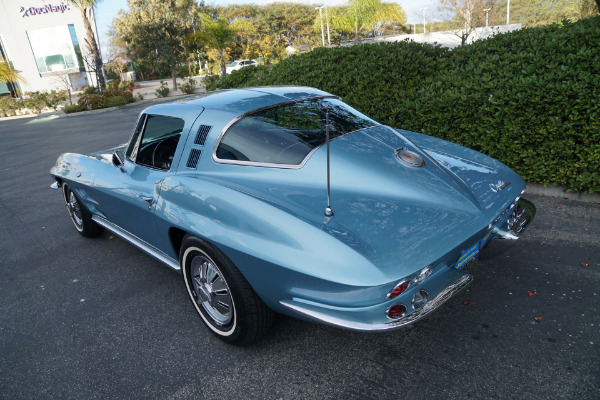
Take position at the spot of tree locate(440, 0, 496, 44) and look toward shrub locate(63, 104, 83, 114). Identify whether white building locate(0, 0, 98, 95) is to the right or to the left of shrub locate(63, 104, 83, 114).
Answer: right

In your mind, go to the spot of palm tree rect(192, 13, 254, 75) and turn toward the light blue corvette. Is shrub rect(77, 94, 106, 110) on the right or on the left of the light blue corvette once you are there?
right

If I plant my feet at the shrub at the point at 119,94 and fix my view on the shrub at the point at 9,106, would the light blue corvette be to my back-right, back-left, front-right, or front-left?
back-left

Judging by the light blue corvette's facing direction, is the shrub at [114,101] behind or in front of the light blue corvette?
in front

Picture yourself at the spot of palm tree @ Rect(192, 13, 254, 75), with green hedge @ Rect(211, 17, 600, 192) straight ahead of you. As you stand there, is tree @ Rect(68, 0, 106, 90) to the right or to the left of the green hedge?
right

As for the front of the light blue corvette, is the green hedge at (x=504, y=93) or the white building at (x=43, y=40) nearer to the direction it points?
the white building

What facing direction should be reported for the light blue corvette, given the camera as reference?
facing away from the viewer and to the left of the viewer

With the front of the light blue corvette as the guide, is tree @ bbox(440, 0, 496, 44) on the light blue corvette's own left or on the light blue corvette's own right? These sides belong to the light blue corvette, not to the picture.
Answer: on the light blue corvette's own right

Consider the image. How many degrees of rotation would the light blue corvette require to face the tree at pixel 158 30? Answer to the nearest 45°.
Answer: approximately 45° to its right

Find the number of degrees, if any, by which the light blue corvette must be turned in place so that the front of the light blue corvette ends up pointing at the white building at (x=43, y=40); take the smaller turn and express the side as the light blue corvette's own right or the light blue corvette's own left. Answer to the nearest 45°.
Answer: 0° — it already faces it

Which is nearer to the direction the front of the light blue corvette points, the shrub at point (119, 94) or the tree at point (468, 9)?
the shrub

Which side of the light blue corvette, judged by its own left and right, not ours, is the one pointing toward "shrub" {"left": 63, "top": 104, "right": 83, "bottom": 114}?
front

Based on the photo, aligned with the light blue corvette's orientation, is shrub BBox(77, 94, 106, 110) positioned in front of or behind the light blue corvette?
in front

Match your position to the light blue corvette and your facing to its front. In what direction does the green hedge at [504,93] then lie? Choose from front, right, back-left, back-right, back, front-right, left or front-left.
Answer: right
